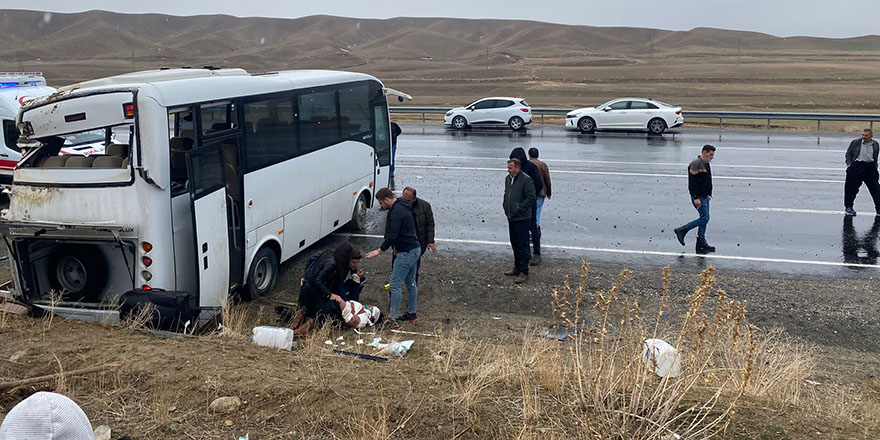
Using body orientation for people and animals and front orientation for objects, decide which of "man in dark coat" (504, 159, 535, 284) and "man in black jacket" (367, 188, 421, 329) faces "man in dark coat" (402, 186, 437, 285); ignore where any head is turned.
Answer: "man in dark coat" (504, 159, 535, 284)

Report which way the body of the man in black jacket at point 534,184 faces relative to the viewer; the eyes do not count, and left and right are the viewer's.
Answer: facing to the left of the viewer

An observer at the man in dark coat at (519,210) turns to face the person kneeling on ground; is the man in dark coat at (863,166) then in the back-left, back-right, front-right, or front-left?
back-left

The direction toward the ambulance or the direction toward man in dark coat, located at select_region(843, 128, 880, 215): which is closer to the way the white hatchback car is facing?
the ambulance

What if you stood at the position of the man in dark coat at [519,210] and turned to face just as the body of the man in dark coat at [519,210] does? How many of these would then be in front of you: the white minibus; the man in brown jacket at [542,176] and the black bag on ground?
2

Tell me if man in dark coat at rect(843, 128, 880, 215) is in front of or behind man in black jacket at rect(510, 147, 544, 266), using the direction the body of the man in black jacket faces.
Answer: behind

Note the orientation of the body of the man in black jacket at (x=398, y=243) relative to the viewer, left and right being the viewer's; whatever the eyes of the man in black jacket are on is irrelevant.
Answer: facing to the left of the viewer

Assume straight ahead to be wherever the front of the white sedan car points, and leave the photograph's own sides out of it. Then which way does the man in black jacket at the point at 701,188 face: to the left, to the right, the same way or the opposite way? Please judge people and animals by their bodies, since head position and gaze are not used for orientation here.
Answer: the opposite way

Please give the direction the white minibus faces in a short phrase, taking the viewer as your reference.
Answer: facing away from the viewer and to the right of the viewer
